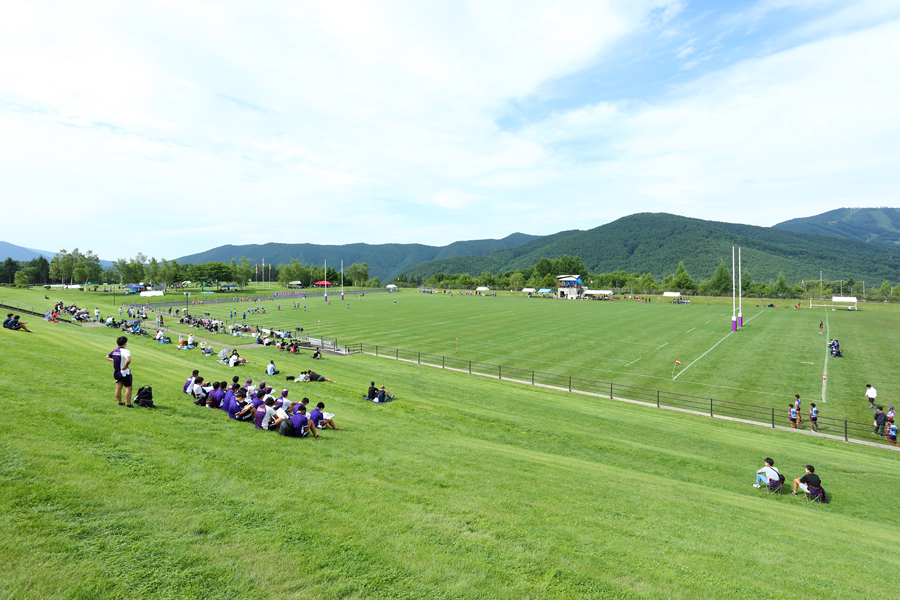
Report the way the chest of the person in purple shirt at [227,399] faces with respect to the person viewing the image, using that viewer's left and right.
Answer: facing away from the viewer and to the right of the viewer

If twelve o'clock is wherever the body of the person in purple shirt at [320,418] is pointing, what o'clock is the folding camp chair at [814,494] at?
The folding camp chair is roughly at 2 o'clock from the person in purple shirt.

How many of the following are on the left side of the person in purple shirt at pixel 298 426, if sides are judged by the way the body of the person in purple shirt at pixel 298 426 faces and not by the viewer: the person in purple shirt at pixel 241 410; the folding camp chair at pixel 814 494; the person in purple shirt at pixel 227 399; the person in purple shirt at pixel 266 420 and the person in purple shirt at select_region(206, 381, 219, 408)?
4

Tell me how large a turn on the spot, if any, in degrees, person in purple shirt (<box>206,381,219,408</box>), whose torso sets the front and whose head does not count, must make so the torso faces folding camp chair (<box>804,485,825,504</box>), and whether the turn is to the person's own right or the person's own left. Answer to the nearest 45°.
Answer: approximately 90° to the person's own right

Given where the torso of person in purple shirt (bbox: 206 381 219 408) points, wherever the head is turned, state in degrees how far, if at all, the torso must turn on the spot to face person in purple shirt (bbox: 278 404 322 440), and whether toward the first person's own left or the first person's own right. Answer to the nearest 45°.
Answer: approximately 90° to the first person's own right

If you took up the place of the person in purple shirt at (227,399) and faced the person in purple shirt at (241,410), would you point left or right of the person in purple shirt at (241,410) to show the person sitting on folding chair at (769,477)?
left

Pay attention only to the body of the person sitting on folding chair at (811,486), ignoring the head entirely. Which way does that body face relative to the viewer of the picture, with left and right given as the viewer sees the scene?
facing away from the viewer and to the left of the viewer

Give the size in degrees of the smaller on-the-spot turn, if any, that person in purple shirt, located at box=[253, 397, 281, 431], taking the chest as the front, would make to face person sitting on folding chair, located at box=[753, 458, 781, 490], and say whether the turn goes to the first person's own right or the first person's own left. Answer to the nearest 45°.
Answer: approximately 45° to the first person's own right
